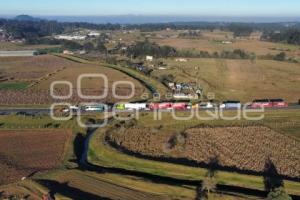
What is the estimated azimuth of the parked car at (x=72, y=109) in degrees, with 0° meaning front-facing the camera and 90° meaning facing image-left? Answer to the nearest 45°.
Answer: approximately 90°

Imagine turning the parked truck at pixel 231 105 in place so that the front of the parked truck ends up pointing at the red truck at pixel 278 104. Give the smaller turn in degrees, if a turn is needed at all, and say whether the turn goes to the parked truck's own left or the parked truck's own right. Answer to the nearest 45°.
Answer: approximately 180°

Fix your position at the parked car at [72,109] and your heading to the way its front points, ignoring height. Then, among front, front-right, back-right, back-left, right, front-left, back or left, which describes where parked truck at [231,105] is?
back

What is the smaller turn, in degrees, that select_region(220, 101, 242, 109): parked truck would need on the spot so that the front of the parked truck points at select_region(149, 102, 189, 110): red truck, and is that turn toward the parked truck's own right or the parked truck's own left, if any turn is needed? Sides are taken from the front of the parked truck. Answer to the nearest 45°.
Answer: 0° — it already faces it

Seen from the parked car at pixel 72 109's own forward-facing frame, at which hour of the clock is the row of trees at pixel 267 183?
The row of trees is roughly at 8 o'clock from the parked car.

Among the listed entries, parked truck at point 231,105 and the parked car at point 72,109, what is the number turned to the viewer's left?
2

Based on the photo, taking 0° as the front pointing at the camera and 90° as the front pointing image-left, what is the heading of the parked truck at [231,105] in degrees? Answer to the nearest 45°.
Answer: approximately 90°
